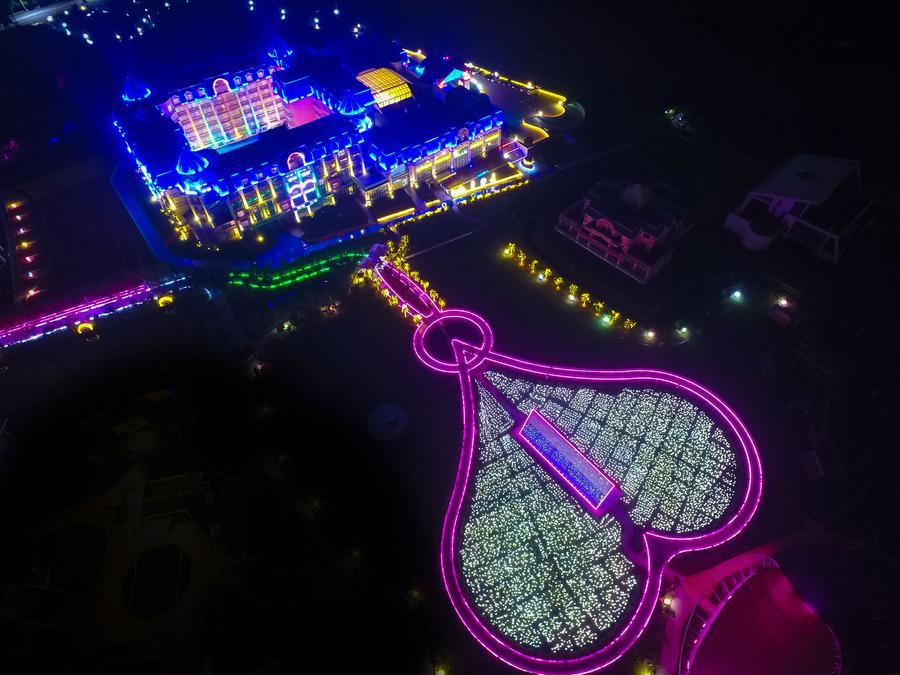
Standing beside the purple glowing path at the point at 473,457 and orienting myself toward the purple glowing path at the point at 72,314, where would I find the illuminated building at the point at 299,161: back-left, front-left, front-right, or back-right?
front-right

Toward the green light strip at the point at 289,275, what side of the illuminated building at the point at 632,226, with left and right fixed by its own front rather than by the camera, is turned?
front

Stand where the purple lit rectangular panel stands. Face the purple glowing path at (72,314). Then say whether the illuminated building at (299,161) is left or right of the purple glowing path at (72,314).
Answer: right

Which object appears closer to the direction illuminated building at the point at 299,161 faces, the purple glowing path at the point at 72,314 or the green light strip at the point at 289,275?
the green light strip

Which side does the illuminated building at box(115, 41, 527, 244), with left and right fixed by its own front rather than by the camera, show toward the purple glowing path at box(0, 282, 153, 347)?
right

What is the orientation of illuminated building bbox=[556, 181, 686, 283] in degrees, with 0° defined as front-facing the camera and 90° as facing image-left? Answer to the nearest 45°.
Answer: approximately 45°

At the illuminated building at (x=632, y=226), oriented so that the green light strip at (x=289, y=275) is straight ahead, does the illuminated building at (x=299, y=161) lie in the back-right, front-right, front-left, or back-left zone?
front-right

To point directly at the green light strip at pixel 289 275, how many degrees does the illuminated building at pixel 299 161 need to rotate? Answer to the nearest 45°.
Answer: approximately 45° to its right

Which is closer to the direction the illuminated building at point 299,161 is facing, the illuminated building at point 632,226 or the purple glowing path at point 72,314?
the illuminated building

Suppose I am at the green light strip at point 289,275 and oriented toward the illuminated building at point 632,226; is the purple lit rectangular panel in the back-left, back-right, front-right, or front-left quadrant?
front-right

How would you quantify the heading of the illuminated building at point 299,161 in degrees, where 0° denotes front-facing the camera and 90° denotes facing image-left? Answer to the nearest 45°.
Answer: approximately 315°

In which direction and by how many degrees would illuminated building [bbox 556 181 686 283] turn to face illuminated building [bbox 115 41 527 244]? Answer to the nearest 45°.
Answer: approximately 45° to its right

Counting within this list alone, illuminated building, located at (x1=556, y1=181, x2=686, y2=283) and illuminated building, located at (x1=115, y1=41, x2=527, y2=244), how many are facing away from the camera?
0

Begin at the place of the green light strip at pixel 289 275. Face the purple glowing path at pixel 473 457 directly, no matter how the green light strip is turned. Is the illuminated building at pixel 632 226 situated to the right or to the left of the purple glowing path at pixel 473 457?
left

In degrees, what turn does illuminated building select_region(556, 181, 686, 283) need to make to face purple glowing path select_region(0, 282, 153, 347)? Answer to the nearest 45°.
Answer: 0° — it already faces it

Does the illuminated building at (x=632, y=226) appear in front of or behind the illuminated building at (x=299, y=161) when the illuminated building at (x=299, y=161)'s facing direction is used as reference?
in front

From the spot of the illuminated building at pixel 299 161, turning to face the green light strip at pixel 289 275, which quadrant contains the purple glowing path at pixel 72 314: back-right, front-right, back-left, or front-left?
front-right

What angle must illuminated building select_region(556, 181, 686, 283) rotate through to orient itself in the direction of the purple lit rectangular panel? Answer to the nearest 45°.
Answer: approximately 45° to its left
